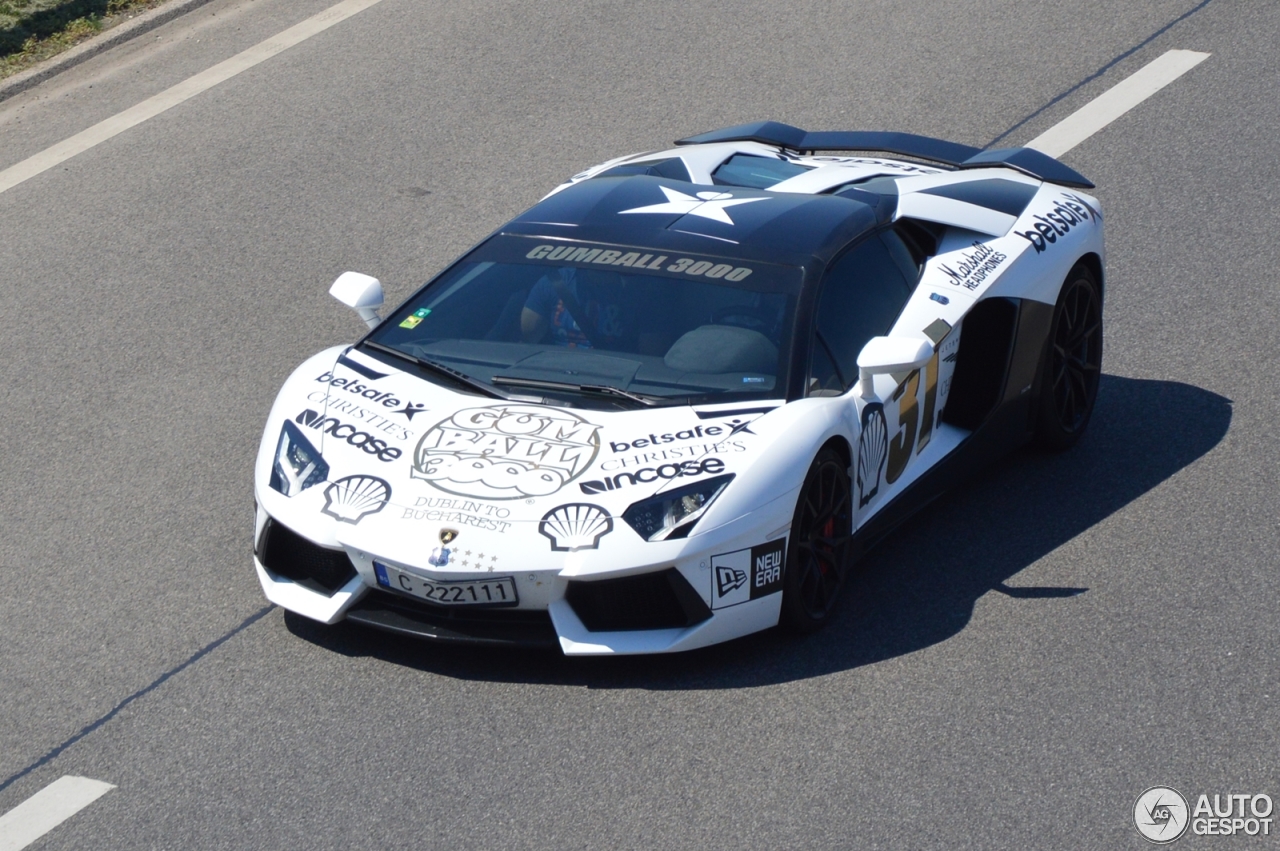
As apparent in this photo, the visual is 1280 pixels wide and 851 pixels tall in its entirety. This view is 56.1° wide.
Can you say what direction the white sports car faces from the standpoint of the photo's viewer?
facing the viewer and to the left of the viewer
